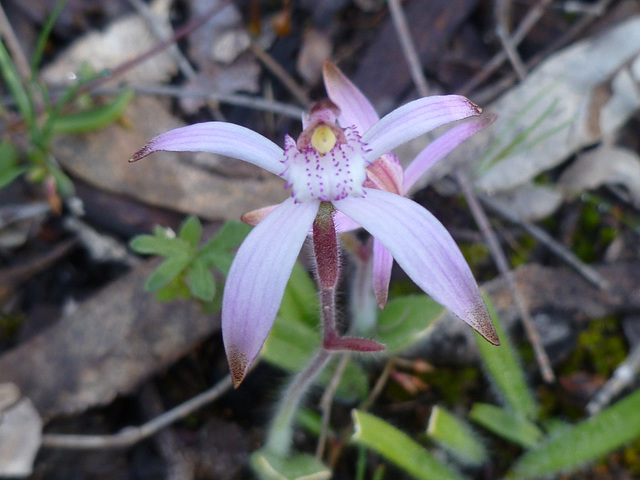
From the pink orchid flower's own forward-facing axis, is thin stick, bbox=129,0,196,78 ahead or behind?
behind

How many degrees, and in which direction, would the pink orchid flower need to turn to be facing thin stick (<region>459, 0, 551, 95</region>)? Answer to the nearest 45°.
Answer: approximately 135° to its left

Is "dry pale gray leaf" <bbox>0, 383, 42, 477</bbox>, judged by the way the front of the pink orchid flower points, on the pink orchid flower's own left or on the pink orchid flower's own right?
on the pink orchid flower's own right

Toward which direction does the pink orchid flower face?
toward the camera

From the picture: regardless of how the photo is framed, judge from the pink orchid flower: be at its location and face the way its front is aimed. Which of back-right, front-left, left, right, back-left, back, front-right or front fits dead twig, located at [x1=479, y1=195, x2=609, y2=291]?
back-left

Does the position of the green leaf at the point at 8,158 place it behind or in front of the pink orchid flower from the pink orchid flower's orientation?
behind

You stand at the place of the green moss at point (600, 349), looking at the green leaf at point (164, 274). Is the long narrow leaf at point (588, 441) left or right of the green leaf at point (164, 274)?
left

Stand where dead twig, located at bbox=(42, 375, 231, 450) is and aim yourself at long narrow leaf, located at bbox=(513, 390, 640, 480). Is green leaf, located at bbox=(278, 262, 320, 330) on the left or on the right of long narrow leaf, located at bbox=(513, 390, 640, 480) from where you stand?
left
